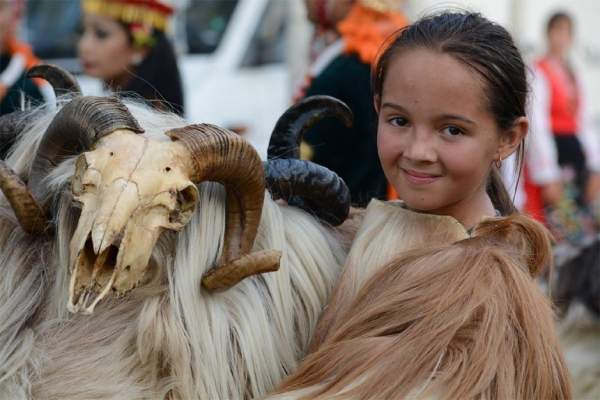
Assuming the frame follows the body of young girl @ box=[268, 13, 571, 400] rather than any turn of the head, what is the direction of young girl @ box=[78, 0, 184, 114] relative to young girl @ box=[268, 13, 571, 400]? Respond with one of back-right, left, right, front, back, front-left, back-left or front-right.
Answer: right

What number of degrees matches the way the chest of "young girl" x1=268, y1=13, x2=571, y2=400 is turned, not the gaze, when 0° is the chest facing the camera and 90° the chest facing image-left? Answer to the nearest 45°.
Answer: approximately 45°

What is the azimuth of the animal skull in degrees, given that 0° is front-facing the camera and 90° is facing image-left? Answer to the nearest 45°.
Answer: approximately 45°

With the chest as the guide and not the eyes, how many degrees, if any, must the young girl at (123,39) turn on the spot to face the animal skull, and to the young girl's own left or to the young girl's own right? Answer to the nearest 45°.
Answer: approximately 45° to the young girl's own left

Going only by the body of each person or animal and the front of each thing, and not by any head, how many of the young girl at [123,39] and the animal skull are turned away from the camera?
0

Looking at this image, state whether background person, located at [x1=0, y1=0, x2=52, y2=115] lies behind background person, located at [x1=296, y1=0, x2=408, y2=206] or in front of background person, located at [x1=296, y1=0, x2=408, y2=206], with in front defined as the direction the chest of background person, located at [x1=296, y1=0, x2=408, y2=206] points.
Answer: in front

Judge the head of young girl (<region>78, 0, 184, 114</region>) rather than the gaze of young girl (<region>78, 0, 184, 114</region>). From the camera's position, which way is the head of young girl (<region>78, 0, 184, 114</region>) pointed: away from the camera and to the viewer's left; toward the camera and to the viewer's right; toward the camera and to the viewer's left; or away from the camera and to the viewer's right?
toward the camera and to the viewer's left

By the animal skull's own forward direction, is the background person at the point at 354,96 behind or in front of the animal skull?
behind

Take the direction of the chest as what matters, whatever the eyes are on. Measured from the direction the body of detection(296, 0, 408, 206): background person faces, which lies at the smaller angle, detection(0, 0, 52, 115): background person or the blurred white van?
the background person
